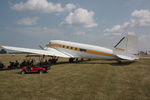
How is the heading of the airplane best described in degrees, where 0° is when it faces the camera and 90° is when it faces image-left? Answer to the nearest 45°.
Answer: approximately 135°
